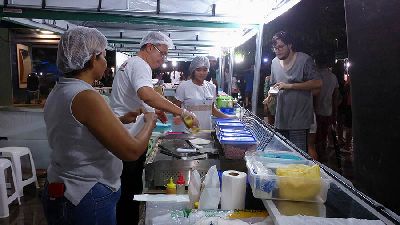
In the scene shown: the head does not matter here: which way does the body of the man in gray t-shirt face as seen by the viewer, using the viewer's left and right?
facing the viewer and to the left of the viewer

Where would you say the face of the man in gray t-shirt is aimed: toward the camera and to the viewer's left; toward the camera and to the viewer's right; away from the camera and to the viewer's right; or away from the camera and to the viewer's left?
toward the camera and to the viewer's left

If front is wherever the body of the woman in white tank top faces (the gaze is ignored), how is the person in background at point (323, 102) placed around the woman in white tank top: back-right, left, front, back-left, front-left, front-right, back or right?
front

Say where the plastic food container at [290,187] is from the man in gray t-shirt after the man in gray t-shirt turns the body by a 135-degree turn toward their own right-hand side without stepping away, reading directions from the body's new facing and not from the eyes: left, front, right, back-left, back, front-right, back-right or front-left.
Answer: back

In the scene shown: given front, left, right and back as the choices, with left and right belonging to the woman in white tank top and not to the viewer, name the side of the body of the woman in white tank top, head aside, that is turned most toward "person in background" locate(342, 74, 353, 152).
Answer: front

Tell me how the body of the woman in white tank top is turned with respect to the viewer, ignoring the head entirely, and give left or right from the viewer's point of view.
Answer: facing away from the viewer and to the right of the viewer

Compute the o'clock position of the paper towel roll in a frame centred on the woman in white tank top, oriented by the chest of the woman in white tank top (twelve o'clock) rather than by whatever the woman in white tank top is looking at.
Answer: The paper towel roll is roughly at 2 o'clock from the woman in white tank top.
